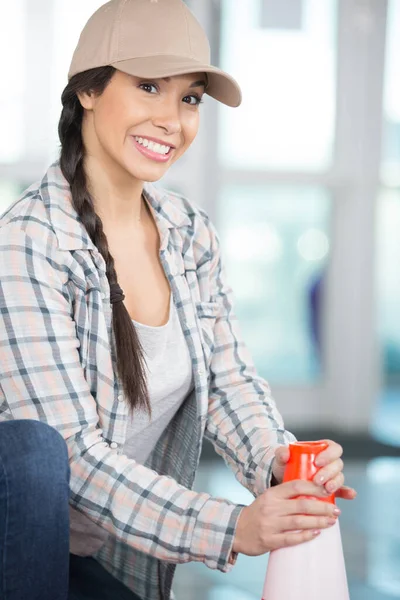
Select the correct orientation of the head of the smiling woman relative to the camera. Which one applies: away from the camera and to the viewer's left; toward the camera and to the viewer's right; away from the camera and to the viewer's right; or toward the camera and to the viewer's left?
toward the camera and to the viewer's right

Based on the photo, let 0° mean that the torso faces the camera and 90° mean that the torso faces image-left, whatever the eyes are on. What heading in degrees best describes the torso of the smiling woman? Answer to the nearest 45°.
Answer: approximately 315°
